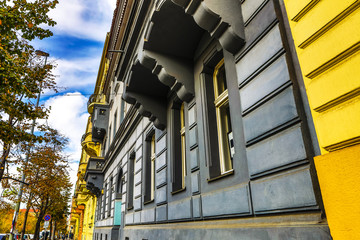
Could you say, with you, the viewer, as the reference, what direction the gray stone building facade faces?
facing the viewer and to the left of the viewer

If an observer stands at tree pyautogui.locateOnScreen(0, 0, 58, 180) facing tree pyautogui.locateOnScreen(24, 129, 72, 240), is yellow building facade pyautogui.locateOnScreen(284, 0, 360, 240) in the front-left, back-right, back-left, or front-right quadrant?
back-right

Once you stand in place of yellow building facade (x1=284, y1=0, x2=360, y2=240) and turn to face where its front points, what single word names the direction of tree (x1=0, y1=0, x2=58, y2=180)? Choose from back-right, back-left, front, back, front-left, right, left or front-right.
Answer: front-right

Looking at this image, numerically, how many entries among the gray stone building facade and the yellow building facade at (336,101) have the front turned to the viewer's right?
0

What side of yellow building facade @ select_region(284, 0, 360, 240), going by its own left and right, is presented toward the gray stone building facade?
right

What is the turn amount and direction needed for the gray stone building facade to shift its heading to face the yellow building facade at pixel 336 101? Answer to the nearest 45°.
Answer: approximately 90° to its left

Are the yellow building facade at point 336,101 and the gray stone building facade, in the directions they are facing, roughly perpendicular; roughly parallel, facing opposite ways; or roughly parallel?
roughly parallel

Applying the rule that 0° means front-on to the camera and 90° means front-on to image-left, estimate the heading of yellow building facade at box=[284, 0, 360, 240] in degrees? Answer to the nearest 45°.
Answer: approximately 45°

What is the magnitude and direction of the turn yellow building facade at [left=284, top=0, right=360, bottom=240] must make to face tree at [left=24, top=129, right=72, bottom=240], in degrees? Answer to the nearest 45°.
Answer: approximately 90° to its right
